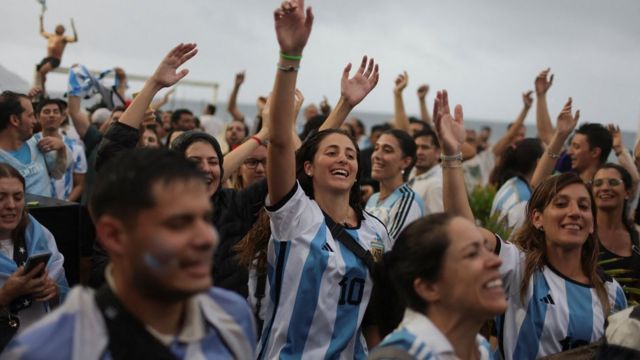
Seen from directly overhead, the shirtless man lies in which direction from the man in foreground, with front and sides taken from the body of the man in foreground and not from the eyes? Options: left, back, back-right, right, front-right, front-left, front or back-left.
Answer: back-left

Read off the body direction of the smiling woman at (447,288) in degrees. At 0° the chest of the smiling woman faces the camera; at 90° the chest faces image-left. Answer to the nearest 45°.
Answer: approximately 270°

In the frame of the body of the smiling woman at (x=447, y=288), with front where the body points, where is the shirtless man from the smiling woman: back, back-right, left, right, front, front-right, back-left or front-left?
back-left

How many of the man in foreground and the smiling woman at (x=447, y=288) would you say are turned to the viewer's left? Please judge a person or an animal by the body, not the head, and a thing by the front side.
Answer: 0

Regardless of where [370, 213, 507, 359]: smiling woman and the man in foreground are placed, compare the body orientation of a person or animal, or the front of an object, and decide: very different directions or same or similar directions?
same or similar directions

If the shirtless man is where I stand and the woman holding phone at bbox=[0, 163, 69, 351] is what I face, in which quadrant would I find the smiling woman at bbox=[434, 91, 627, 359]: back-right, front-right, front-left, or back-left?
front-left

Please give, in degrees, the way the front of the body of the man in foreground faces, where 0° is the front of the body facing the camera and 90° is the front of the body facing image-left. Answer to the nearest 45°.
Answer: approximately 315°

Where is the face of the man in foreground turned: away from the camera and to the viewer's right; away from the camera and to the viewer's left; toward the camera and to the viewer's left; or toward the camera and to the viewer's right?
toward the camera and to the viewer's right

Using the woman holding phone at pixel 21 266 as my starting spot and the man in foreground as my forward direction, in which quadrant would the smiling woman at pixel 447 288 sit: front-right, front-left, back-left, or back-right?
front-left

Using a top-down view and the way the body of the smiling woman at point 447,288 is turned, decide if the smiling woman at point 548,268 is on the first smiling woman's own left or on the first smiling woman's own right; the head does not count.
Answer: on the first smiling woman's own left

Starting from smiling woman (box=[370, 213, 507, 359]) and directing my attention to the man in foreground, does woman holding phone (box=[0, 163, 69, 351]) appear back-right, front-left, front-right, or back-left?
front-right

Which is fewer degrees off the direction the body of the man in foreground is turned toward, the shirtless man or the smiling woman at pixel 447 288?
the smiling woman
